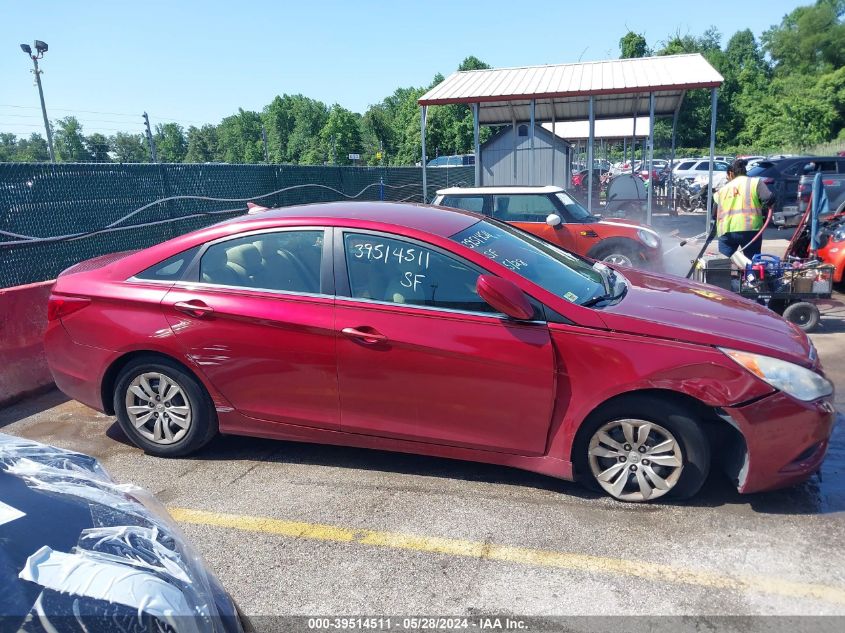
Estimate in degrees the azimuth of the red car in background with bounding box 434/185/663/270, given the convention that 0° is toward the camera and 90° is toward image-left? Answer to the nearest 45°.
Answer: approximately 270°

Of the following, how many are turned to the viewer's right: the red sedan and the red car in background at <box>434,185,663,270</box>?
2

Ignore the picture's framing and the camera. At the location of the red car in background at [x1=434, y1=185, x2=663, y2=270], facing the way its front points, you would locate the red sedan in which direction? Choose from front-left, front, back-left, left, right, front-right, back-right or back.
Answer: right

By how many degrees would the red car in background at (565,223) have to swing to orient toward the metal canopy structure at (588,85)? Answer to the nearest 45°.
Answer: approximately 90° to its left

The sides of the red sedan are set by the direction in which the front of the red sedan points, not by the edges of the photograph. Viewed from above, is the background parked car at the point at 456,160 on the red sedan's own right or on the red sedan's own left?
on the red sedan's own left

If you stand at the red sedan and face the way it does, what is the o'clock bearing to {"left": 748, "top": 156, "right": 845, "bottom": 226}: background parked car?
The background parked car is roughly at 10 o'clock from the red sedan.

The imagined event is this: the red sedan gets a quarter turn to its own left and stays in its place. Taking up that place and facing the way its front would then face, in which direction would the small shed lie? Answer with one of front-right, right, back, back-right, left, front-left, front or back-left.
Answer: front

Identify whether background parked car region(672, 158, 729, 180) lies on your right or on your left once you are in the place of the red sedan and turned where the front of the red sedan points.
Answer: on your left

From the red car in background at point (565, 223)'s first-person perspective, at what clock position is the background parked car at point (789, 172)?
The background parked car is roughly at 10 o'clock from the red car in background.

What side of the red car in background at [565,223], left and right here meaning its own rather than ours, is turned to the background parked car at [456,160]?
left

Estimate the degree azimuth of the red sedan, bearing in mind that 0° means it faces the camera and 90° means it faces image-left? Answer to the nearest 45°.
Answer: approximately 270°
